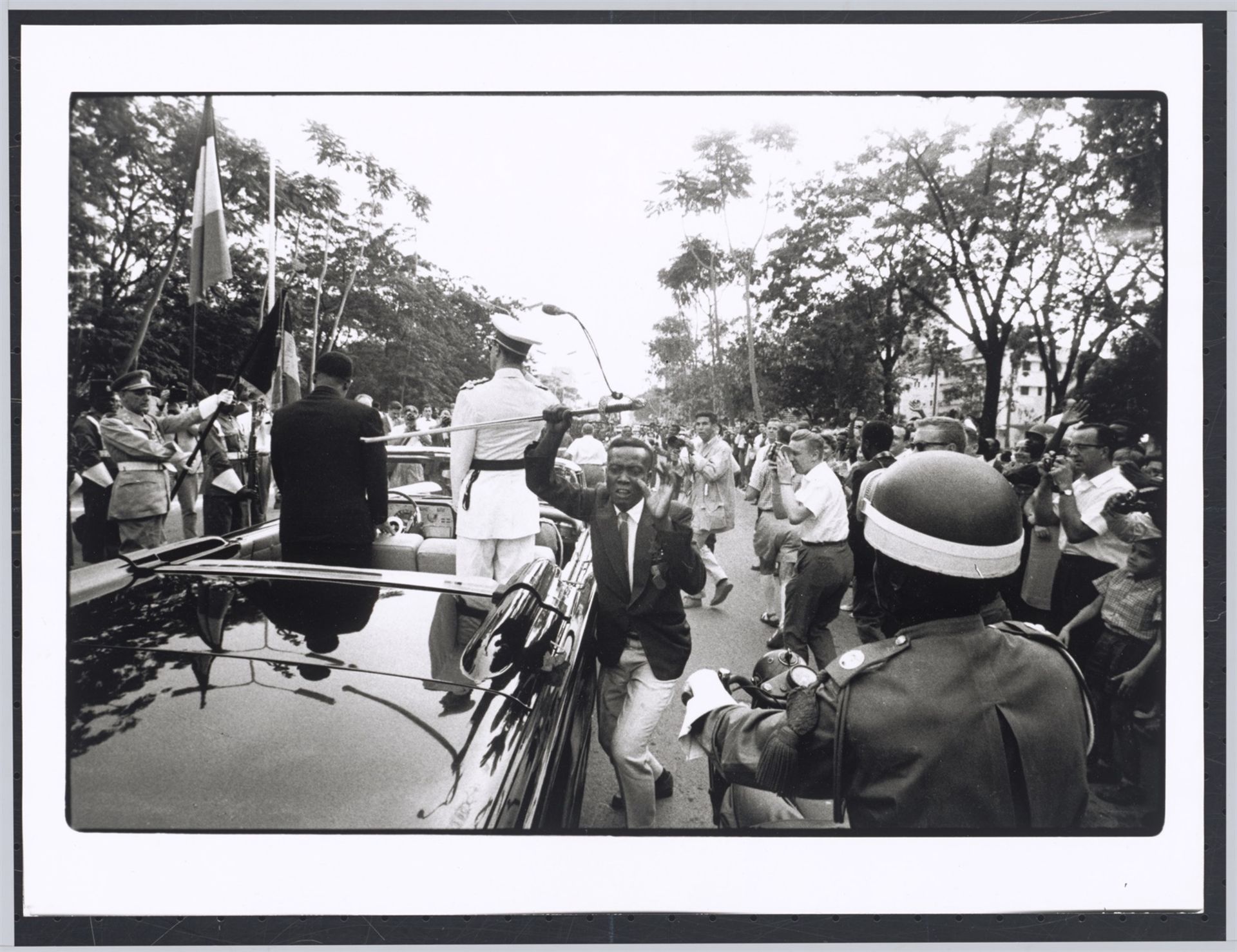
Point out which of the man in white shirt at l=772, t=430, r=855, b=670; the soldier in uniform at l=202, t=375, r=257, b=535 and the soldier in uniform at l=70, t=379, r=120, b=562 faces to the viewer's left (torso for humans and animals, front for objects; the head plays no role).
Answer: the man in white shirt

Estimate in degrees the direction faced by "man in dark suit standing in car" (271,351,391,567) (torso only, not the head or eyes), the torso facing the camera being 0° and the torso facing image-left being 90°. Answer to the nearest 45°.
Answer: approximately 180°

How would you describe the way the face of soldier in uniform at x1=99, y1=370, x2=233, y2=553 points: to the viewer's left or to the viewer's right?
to the viewer's right

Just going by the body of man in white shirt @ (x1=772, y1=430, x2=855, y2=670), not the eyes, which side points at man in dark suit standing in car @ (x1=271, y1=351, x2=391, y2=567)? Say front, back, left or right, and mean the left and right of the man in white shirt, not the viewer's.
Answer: front

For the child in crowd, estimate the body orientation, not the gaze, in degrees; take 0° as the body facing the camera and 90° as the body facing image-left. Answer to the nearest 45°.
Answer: approximately 45°

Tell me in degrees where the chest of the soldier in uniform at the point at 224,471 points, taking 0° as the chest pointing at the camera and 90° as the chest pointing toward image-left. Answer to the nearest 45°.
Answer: approximately 315°

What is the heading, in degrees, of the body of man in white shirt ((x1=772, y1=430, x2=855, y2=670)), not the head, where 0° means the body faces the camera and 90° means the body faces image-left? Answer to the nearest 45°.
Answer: approximately 90°

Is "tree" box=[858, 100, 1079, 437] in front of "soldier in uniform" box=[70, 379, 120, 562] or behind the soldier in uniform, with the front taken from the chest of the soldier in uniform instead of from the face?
in front

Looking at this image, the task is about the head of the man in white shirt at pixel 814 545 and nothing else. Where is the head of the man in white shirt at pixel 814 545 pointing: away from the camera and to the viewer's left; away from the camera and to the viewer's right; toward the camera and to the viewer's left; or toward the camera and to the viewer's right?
toward the camera and to the viewer's left

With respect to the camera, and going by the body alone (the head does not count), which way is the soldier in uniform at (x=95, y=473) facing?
to the viewer's right

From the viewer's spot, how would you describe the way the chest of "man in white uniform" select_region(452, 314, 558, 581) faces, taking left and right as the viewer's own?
facing away from the viewer

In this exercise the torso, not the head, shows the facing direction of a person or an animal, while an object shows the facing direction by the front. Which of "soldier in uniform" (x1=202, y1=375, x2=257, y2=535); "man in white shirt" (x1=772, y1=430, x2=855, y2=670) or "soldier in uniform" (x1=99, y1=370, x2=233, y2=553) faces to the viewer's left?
the man in white shirt

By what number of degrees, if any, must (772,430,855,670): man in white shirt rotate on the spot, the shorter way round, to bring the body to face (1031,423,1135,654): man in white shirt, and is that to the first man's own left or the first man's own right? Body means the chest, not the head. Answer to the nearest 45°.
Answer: approximately 180°
